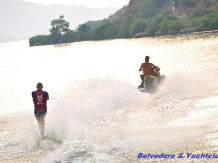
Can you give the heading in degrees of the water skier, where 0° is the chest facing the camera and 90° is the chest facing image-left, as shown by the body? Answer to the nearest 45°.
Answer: approximately 180°

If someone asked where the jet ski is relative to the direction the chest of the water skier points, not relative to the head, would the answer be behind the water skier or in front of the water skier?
in front
